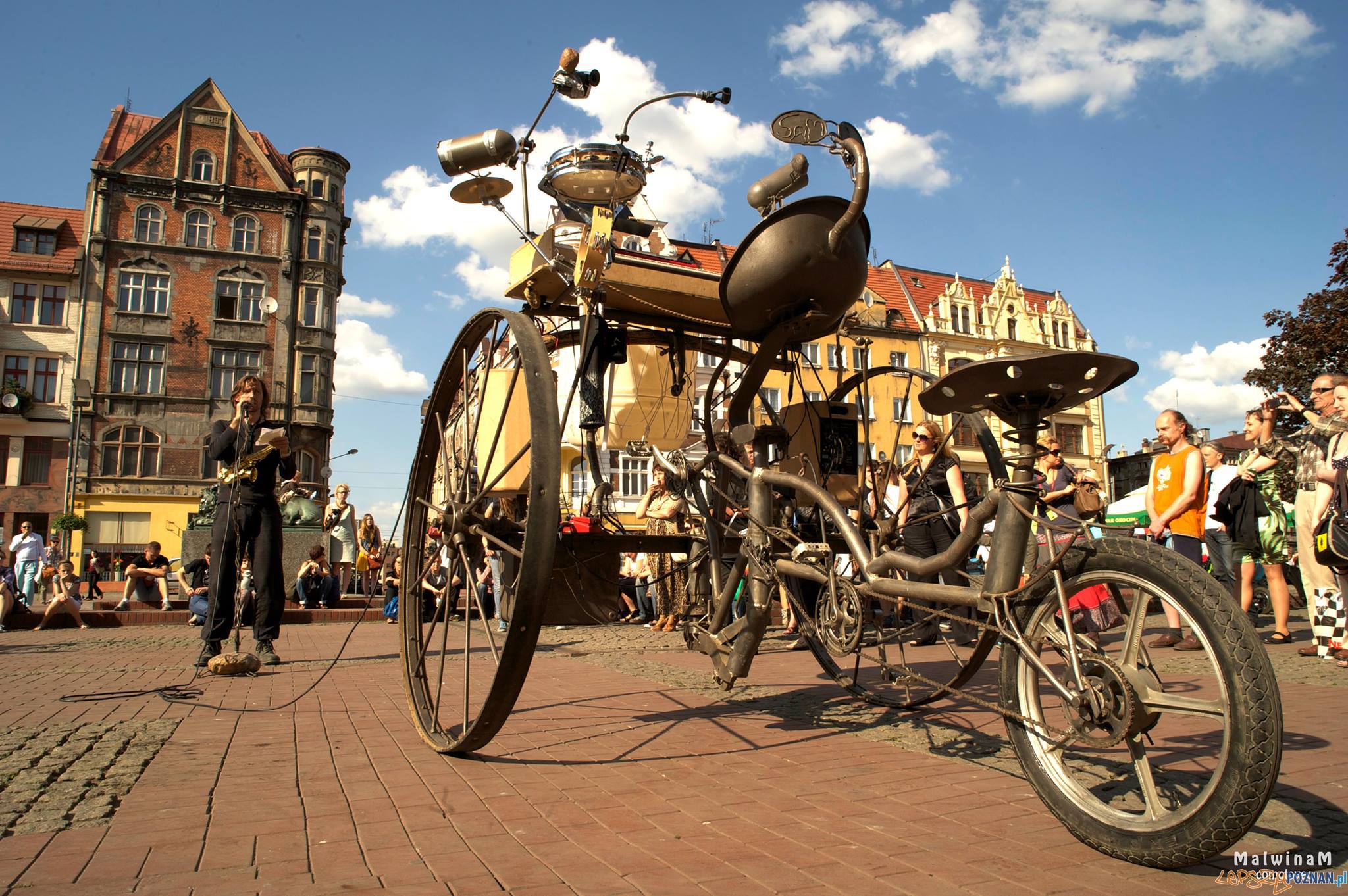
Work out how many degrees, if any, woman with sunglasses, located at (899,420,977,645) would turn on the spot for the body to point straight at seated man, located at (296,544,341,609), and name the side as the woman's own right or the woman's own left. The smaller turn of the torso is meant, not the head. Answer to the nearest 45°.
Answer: approximately 90° to the woman's own right

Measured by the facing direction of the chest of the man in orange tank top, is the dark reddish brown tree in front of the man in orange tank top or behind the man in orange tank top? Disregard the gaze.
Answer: behind

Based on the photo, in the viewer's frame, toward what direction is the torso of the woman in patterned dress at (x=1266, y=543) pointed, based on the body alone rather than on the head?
to the viewer's left

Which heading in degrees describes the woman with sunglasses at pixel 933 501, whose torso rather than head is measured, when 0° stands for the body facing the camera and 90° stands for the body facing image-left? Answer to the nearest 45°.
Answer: approximately 45°

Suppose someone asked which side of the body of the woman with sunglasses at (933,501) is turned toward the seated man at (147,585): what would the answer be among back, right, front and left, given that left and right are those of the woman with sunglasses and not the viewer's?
right

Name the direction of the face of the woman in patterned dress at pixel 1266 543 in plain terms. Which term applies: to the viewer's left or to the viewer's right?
to the viewer's left

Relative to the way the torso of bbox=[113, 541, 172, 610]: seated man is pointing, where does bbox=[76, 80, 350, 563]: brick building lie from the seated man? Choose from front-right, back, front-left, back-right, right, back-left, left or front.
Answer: back

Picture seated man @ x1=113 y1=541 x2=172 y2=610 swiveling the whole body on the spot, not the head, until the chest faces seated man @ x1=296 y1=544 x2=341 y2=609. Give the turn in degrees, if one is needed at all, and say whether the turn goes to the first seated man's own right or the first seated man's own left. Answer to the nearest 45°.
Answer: approximately 90° to the first seated man's own left

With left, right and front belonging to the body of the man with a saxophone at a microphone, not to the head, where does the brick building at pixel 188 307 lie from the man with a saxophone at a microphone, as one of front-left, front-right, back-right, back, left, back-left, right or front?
back

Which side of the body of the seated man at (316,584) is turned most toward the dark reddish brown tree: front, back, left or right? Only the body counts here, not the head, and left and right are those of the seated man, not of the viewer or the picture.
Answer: left

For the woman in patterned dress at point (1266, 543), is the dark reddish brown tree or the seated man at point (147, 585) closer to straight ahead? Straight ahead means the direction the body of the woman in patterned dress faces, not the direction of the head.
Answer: the seated man
